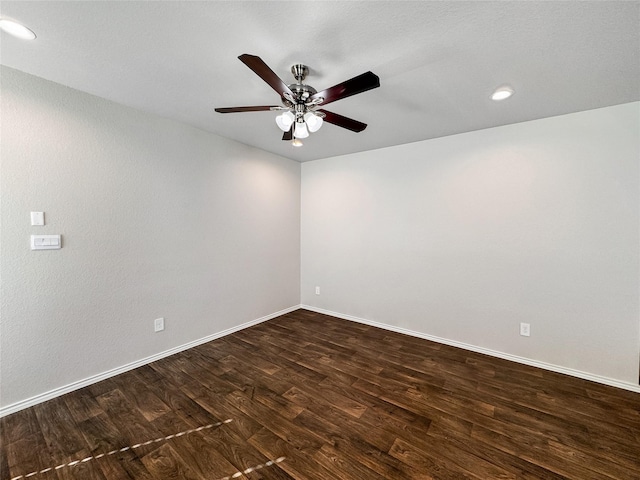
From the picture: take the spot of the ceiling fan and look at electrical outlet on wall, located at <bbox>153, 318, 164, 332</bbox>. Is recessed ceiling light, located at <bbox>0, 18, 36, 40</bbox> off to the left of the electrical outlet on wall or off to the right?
left

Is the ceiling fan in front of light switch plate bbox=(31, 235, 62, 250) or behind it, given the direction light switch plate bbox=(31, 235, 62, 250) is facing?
in front

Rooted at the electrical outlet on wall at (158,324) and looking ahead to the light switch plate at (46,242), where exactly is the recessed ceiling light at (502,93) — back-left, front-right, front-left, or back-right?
back-left

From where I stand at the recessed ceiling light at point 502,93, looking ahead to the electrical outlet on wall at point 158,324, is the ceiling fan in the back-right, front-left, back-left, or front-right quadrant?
front-left

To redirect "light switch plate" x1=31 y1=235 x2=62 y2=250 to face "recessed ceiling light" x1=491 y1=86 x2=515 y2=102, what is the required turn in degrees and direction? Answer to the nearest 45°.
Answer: approximately 45° to its left
